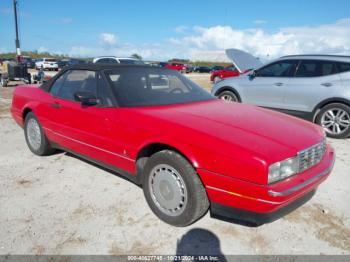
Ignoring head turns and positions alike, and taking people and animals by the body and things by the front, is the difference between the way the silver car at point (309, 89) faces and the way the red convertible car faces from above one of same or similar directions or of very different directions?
very different directions

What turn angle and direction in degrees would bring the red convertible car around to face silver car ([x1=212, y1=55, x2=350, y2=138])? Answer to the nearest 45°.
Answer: approximately 90° to its left

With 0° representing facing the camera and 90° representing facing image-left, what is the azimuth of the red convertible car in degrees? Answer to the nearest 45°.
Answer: approximately 315°

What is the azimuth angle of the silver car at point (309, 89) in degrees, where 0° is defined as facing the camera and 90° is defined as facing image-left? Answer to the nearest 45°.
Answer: approximately 135°
